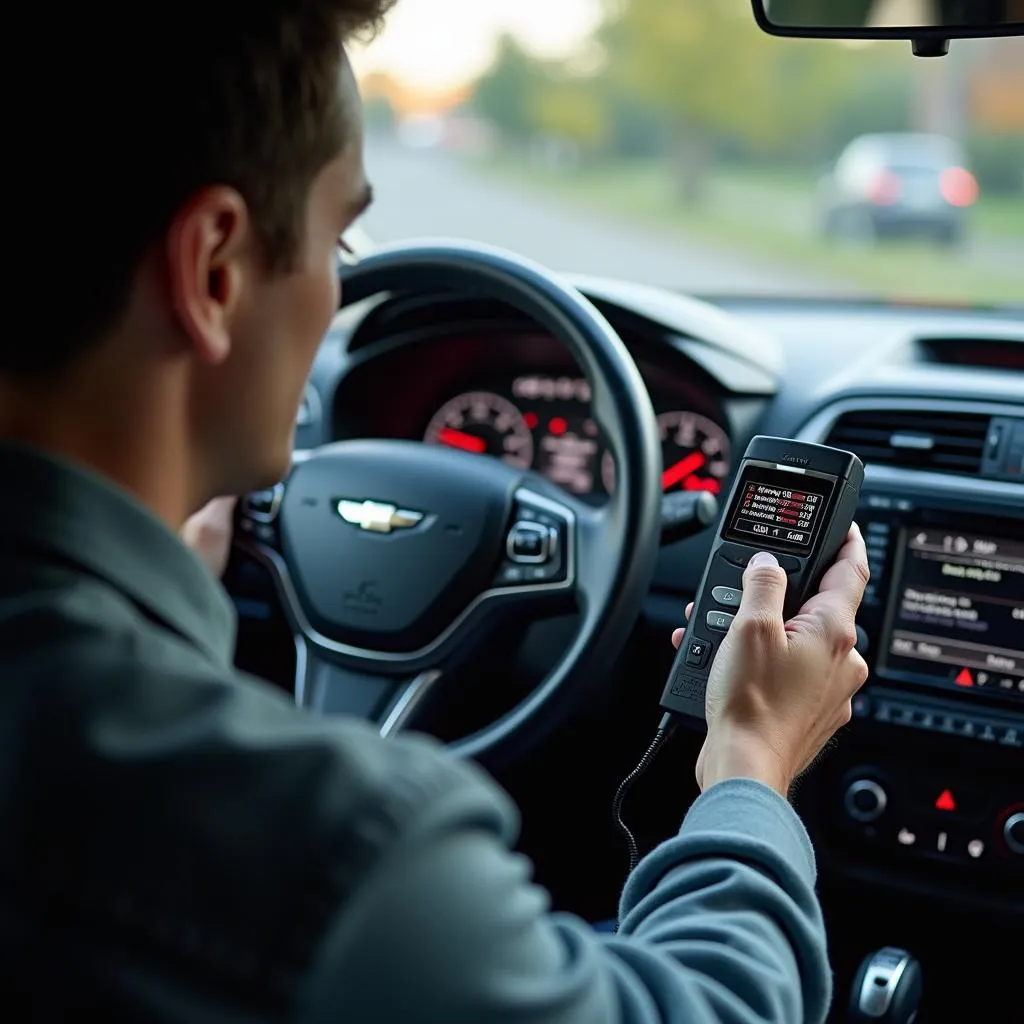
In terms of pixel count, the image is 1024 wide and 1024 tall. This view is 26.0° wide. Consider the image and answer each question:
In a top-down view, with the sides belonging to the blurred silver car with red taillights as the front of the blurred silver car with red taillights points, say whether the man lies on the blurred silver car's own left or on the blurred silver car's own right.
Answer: on the blurred silver car's own left

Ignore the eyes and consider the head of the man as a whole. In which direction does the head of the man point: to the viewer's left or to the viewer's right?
to the viewer's right

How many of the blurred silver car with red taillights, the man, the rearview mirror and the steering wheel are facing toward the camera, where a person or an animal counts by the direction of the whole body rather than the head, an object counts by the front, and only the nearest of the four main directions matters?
2

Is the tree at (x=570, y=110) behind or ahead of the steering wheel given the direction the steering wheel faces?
behind

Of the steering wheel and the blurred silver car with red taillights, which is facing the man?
the steering wheel

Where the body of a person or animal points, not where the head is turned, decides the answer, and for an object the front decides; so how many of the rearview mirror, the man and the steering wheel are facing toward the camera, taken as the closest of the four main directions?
2

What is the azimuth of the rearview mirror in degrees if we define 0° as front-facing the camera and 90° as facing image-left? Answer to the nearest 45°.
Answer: approximately 0°

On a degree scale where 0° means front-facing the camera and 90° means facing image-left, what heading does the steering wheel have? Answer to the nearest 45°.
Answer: approximately 0°

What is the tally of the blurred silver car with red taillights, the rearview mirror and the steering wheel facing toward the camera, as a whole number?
2

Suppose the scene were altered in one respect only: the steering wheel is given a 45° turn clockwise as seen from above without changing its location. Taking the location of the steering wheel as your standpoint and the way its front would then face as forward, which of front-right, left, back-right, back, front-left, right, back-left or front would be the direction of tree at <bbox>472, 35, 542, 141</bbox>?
back-right

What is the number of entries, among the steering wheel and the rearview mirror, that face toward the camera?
2

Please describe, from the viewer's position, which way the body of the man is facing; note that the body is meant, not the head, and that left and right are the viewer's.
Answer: facing away from the viewer and to the right of the viewer
